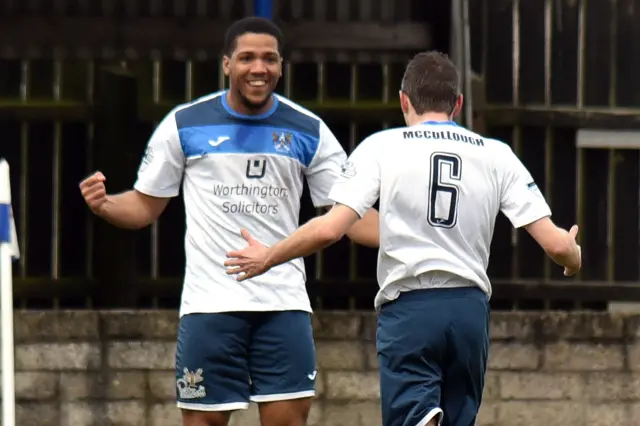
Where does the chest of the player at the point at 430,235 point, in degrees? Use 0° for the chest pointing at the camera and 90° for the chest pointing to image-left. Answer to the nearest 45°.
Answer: approximately 180°

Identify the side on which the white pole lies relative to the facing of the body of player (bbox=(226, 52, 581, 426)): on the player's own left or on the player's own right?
on the player's own left
